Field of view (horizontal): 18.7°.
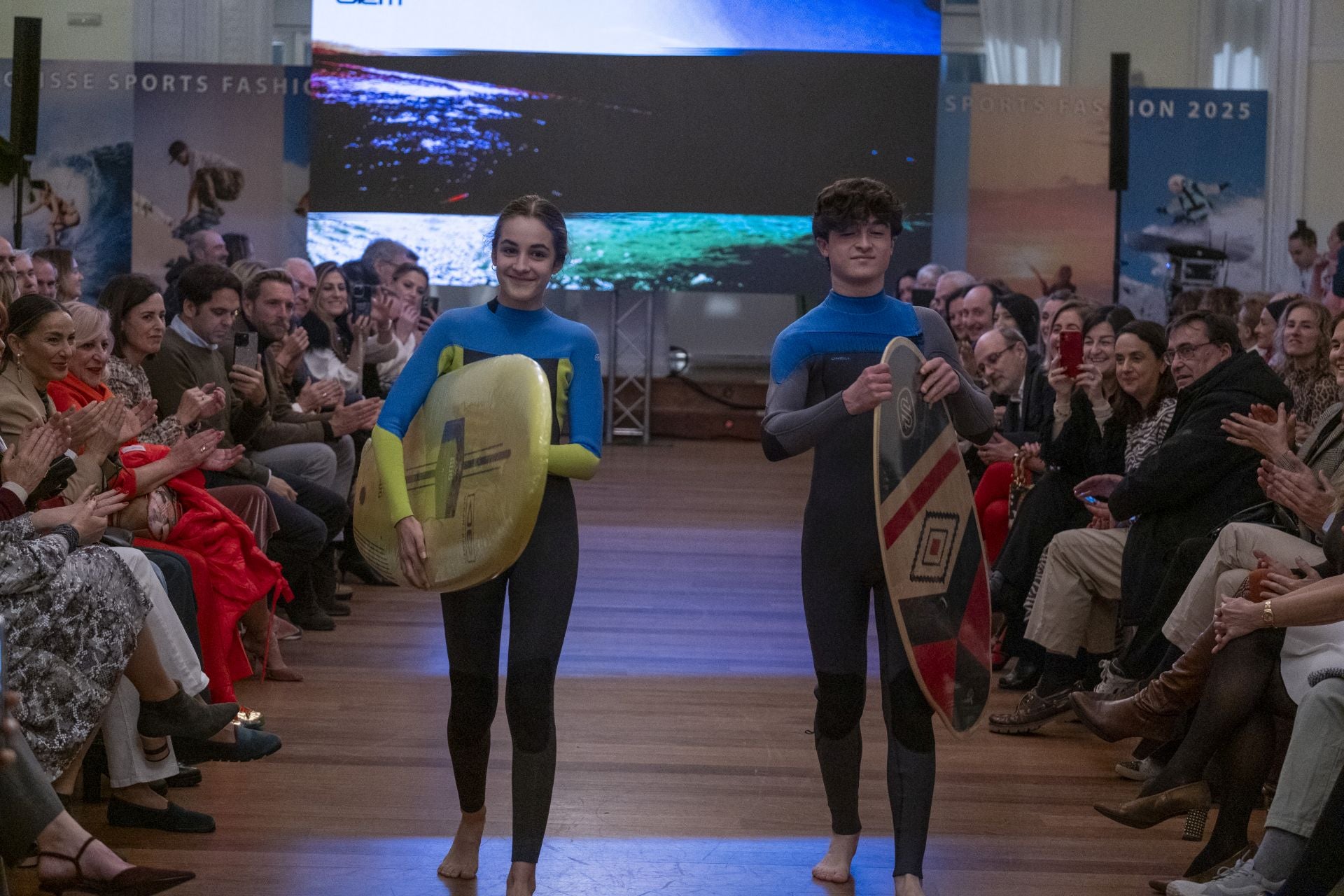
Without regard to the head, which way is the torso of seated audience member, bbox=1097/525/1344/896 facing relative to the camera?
to the viewer's left

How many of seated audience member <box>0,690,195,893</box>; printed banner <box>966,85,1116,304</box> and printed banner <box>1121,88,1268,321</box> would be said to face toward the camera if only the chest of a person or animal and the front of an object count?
2

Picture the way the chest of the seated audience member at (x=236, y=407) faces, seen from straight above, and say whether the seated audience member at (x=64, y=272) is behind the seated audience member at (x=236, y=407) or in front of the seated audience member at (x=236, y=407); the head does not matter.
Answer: behind

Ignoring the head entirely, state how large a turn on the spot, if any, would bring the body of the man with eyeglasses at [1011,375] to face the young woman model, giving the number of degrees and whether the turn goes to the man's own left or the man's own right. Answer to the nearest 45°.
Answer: approximately 45° to the man's own left

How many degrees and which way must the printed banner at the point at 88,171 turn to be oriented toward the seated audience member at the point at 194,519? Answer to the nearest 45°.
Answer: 0° — it already faces them

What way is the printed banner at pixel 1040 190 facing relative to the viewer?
toward the camera

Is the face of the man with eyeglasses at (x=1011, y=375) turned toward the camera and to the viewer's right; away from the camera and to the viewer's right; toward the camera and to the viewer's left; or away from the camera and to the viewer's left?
toward the camera and to the viewer's left

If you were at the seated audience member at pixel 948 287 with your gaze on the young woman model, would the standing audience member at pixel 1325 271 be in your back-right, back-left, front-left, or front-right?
back-left

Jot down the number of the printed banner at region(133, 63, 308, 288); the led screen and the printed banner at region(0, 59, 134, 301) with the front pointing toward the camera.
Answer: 3

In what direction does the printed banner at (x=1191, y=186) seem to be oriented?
toward the camera

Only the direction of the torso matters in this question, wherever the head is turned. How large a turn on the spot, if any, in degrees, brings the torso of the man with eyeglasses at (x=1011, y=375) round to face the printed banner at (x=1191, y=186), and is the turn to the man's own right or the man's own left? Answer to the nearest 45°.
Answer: approximately 135° to the man's own right

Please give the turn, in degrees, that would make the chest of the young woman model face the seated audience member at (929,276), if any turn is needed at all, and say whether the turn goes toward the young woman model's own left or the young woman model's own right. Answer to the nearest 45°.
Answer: approximately 180°

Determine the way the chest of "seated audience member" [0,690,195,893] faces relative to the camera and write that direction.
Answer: to the viewer's right

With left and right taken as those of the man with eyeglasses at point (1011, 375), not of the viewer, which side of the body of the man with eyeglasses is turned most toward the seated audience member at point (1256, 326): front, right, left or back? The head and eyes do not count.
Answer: back

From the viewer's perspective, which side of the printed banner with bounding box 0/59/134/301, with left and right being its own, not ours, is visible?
front

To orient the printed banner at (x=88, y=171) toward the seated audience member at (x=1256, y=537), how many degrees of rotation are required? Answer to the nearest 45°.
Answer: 0° — it already faces them
